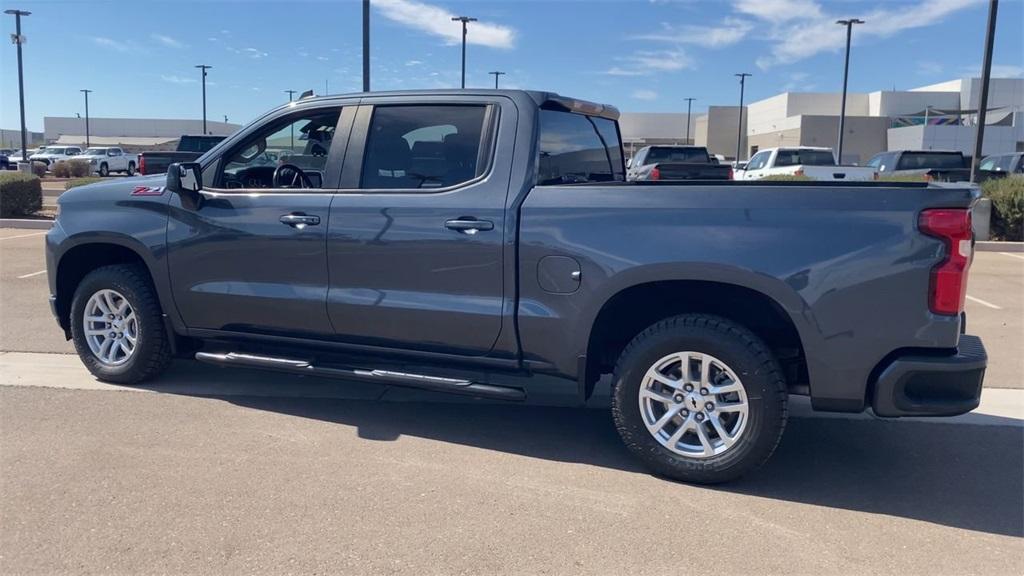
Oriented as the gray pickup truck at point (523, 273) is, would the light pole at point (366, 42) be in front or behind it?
in front

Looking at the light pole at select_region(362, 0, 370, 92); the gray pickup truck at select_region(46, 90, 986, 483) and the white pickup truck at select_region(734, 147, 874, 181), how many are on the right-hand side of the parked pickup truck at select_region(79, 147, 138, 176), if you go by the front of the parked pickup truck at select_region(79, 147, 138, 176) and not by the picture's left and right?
0

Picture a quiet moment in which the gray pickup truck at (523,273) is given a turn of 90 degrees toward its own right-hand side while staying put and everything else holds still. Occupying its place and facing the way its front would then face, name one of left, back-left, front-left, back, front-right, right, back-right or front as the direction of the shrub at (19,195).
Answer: left

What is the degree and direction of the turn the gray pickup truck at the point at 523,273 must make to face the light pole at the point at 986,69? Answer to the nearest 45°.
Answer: approximately 90° to its right

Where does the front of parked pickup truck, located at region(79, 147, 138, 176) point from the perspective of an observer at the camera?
facing the viewer and to the left of the viewer

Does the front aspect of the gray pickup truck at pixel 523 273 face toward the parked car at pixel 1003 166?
no

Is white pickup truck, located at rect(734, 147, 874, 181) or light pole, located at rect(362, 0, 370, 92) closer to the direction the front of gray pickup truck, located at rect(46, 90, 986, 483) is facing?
the light pole

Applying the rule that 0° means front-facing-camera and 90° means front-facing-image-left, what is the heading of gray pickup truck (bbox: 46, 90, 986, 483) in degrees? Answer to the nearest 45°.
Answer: approximately 135°

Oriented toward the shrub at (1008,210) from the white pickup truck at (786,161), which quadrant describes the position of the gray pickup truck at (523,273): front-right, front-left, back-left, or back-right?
front-right

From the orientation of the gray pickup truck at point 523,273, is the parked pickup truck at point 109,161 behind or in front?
in front

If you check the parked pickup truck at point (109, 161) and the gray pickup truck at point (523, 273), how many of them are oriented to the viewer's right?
0

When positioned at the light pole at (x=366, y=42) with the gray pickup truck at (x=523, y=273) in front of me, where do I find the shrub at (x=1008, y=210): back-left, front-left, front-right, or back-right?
front-left
